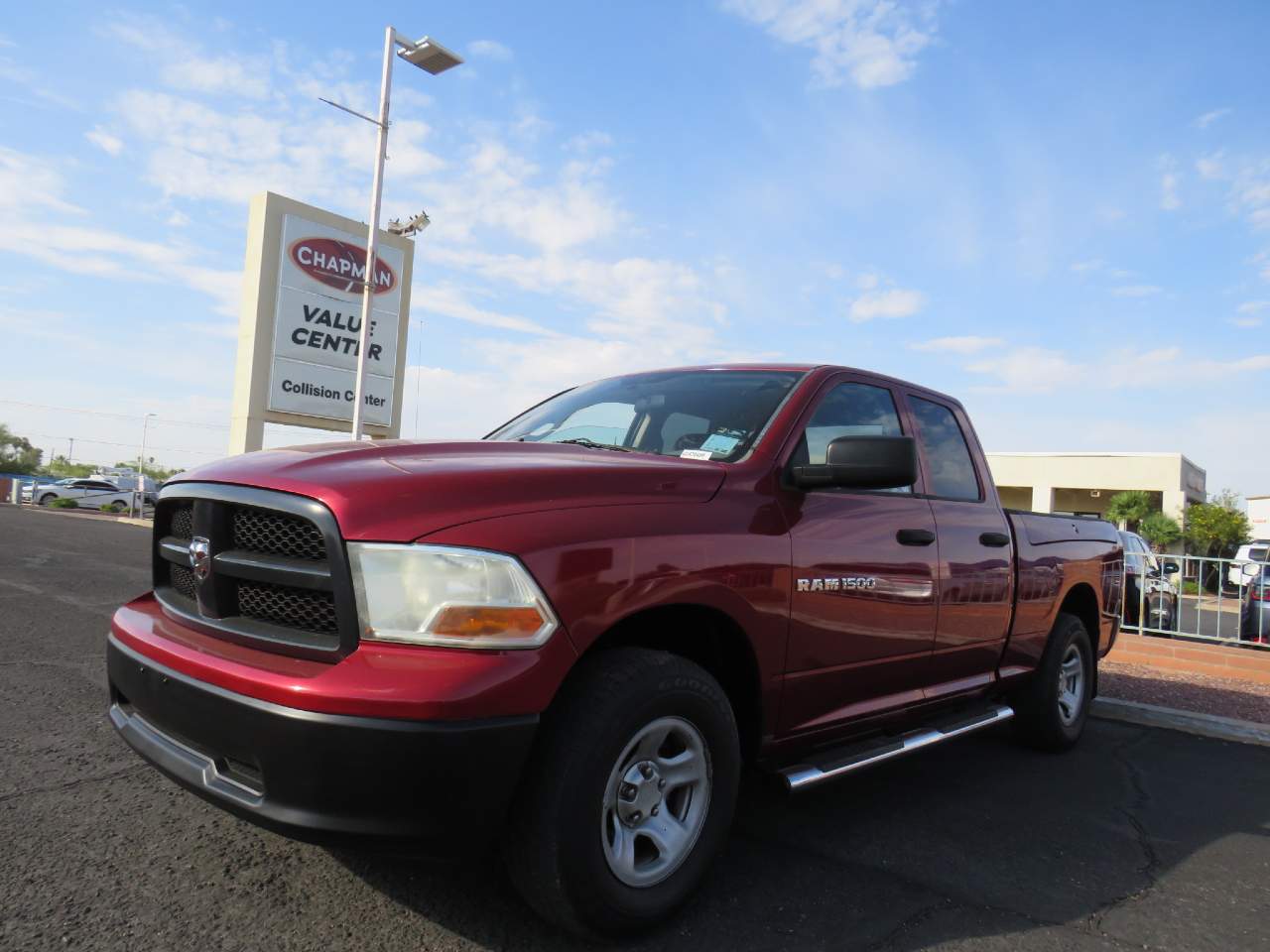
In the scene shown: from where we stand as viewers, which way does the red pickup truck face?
facing the viewer and to the left of the viewer

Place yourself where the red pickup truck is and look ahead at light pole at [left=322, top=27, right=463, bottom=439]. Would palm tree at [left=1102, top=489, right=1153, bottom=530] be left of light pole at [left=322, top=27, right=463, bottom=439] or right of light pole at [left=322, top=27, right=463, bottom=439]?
right

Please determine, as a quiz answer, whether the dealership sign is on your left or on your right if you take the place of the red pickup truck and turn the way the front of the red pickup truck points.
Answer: on your right

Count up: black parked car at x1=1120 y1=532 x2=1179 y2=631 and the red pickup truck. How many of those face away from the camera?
0

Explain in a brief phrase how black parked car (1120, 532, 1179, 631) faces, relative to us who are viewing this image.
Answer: facing the viewer and to the right of the viewer

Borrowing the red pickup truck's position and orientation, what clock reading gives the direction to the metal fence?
The metal fence is roughly at 6 o'clock from the red pickup truck.

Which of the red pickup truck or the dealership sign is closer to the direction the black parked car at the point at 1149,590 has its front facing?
the red pickup truck

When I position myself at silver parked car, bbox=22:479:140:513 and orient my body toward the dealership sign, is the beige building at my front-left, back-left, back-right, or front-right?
front-left

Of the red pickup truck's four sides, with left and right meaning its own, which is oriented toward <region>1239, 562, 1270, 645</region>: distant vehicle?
back

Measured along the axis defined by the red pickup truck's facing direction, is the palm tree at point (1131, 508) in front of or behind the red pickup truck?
behind

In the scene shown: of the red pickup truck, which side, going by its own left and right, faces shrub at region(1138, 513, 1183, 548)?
back

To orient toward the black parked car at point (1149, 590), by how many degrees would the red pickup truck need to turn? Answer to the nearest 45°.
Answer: approximately 180°
